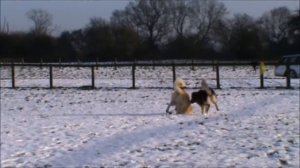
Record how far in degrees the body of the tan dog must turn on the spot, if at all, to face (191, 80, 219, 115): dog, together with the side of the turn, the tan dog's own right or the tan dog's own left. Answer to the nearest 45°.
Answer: approximately 45° to the tan dog's own left

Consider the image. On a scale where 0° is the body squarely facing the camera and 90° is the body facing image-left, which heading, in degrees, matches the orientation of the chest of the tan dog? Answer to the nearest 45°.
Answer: approximately 315°
